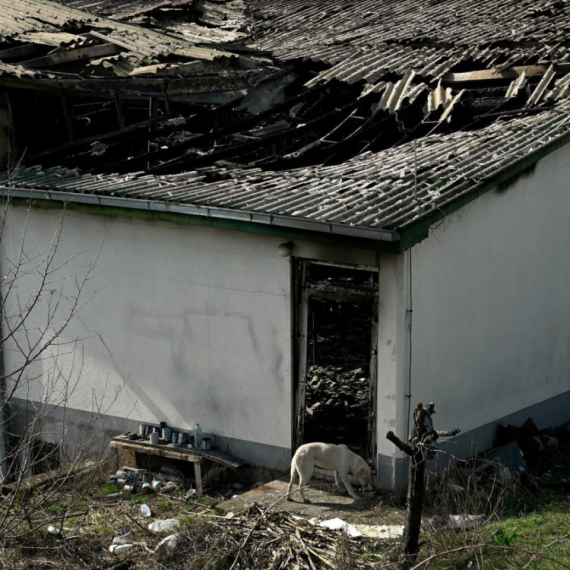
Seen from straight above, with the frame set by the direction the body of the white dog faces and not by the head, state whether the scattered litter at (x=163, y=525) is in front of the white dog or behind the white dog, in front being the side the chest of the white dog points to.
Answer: behind

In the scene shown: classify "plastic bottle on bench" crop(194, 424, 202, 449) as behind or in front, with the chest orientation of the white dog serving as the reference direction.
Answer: behind

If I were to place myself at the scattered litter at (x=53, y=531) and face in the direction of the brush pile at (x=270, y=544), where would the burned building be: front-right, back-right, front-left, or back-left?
front-left

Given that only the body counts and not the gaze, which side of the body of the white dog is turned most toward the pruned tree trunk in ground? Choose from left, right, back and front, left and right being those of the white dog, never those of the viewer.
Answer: right

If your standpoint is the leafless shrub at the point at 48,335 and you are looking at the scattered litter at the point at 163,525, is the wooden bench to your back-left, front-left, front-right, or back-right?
front-left

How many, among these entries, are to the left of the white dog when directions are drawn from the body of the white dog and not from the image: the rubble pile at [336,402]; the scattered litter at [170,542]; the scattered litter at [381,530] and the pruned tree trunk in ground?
1

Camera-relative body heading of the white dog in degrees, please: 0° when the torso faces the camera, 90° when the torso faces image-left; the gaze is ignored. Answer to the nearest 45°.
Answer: approximately 270°

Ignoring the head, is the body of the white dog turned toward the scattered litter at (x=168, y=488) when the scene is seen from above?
no

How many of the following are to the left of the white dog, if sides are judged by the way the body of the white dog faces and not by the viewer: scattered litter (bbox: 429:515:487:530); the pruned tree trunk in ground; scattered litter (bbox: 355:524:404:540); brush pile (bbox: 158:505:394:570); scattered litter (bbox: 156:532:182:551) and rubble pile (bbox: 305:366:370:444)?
1

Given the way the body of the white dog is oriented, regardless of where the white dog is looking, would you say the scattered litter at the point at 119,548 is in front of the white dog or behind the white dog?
behind

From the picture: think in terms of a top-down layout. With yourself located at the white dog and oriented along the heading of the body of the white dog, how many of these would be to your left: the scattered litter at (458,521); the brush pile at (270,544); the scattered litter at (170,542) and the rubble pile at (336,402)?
1

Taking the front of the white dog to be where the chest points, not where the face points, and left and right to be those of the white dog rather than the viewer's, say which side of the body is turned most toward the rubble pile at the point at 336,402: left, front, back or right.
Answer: left

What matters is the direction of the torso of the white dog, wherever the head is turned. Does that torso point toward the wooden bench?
no
